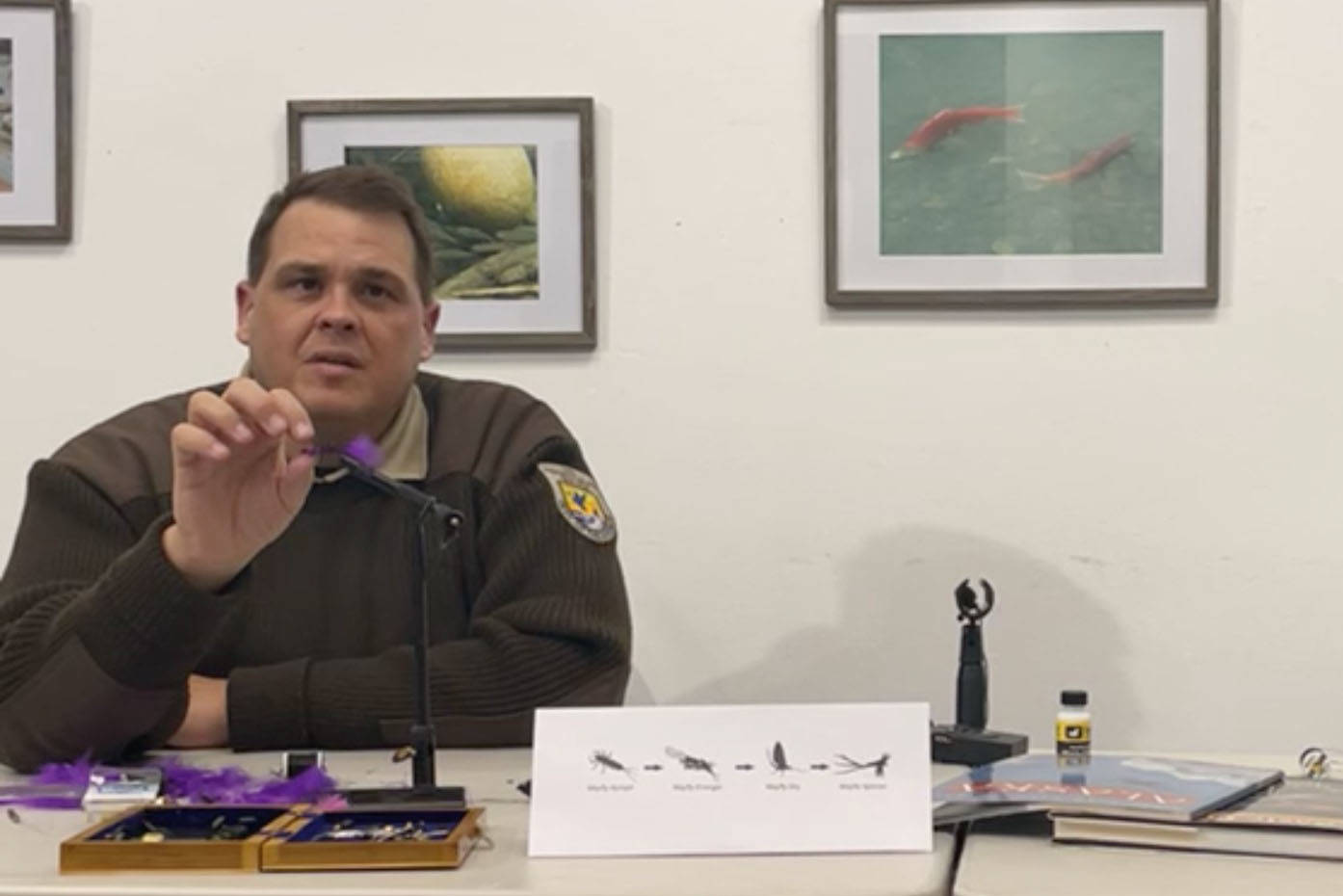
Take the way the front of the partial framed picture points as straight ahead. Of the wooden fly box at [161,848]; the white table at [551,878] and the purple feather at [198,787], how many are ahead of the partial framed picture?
3

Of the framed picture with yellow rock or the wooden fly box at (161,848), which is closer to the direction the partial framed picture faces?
the wooden fly box

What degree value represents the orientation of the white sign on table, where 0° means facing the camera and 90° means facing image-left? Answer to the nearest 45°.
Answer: approximately 0°

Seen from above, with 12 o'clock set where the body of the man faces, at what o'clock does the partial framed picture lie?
The partial framed picture is roughly at 5 o'clock from the man.

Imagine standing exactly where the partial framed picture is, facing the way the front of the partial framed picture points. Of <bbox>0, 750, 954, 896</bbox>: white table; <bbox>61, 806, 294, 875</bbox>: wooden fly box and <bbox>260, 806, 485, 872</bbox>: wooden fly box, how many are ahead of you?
3
